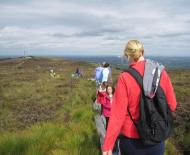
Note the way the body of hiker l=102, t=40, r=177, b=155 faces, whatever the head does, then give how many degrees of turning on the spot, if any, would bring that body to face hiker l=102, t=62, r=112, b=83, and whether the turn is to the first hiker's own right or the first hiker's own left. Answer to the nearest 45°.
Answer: approximately 45° to the first hiker's own right

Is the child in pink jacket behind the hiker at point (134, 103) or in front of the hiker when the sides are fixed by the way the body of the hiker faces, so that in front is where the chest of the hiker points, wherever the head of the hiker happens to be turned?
in front

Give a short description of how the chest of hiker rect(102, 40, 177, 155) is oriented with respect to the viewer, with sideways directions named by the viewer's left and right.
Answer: facing away from the viewer and to the left of the viewer
